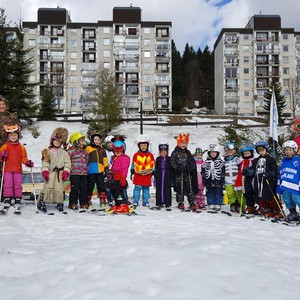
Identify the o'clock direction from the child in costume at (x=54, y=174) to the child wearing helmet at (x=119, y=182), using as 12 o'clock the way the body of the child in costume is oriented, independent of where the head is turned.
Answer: The child wearing helmet is roughly at 9 o'clock from the child in costume.

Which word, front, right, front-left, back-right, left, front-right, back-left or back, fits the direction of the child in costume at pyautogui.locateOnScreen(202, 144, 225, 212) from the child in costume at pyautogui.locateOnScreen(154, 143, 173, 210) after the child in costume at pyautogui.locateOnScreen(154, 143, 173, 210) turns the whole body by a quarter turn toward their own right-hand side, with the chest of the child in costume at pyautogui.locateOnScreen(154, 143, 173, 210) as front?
back

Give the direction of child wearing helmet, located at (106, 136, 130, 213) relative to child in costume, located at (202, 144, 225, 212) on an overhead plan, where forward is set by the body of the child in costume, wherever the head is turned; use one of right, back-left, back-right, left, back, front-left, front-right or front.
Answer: front-right

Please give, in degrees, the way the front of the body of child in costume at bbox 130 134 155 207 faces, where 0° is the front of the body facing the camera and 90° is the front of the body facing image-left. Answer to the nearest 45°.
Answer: approximately 0°

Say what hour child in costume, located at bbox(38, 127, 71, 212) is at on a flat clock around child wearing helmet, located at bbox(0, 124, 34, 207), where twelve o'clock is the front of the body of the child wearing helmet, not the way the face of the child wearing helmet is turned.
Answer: The child in costume is roughly at 9 o'clock from the child wearing helmet.

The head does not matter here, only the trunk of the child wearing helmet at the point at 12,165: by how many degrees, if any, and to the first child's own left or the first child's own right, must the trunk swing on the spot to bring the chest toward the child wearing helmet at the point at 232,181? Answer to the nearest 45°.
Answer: approximately 90° to the first child's own left

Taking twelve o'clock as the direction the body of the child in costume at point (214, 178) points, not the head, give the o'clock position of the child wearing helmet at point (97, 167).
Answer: The child wearing helmet is roughly at 2 o'clock from the child in costume.
